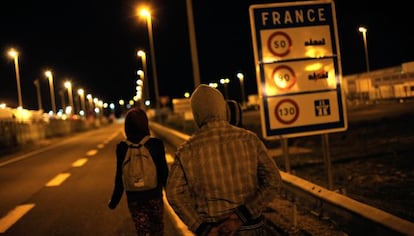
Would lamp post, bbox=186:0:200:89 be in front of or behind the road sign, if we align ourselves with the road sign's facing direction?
behind

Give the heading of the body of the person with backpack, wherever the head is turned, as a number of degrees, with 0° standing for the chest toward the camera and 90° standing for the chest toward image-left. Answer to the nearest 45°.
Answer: approximately 180°

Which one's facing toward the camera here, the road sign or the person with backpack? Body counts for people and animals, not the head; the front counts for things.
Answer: the road sign

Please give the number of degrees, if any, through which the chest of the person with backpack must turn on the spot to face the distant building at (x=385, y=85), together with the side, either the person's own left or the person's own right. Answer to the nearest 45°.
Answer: approximately 45° to the person's own right

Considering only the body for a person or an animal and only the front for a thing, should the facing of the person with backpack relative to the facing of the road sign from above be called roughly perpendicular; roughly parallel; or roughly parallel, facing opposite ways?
roughly parallel, facing opposite ways

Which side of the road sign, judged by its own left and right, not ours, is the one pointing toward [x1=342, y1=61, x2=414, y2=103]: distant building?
back

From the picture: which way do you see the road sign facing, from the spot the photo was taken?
facing the viewer

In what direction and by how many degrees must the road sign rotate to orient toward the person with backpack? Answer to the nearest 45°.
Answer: approximately 45° to its right

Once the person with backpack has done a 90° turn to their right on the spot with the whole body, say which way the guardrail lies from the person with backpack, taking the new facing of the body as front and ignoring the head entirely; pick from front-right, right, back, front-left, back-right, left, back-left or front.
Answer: front

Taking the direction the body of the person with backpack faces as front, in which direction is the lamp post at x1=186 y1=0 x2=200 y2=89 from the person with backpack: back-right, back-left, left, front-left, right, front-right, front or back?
front

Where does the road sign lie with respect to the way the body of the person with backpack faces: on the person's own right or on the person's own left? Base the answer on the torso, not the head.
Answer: on the person's own right

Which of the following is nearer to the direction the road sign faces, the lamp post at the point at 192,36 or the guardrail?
the guardrail

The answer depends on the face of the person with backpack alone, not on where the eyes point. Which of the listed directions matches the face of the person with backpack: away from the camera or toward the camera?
away from the camera

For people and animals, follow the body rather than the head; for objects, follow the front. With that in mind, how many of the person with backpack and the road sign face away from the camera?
1
